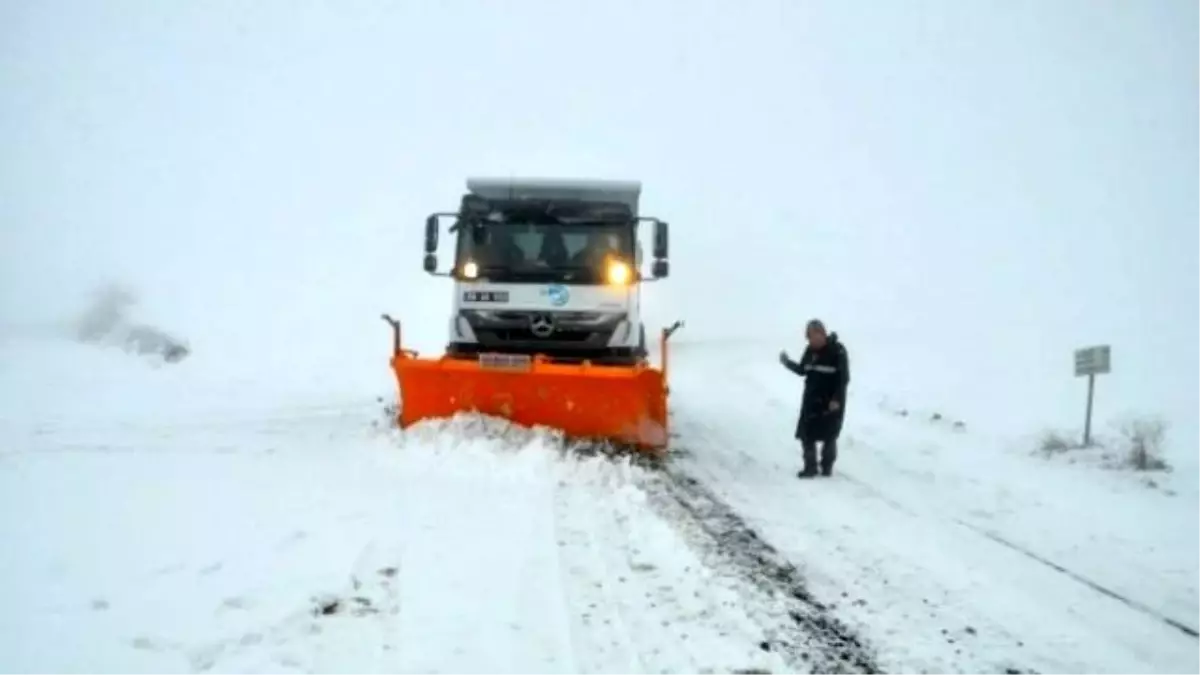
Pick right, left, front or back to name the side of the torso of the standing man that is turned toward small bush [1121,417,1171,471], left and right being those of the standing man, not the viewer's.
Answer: back

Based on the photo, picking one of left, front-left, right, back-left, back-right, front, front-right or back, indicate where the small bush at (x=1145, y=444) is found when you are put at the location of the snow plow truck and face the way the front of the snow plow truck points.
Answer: left

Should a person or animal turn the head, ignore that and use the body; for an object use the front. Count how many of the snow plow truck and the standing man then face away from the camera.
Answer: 0

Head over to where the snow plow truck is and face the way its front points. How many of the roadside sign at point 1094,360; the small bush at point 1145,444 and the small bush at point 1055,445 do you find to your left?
3

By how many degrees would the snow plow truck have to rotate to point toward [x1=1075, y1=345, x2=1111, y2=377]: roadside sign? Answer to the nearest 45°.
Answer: approximately 90° to its left

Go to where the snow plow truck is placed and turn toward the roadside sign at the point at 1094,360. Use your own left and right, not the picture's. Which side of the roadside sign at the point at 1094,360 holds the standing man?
right

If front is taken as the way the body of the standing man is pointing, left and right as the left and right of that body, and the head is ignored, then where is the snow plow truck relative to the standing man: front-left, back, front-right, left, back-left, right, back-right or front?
front-right

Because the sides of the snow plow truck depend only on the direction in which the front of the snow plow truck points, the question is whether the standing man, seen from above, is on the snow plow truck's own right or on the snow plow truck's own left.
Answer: on the snow plow truck's own left

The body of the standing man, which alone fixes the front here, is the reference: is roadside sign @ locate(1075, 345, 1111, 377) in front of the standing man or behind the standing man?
behind

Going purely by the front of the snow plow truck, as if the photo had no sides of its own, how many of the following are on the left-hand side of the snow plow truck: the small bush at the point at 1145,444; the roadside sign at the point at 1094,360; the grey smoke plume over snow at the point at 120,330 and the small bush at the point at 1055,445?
3

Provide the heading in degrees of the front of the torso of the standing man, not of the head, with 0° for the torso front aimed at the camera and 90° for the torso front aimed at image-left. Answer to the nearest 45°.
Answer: approximately 45°

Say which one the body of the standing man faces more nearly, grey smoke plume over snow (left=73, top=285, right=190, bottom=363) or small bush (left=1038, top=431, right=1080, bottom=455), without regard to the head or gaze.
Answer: the grey smoke plume over snow

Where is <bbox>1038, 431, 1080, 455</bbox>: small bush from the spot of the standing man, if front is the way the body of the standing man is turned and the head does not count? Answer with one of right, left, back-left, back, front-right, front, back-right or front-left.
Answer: back
